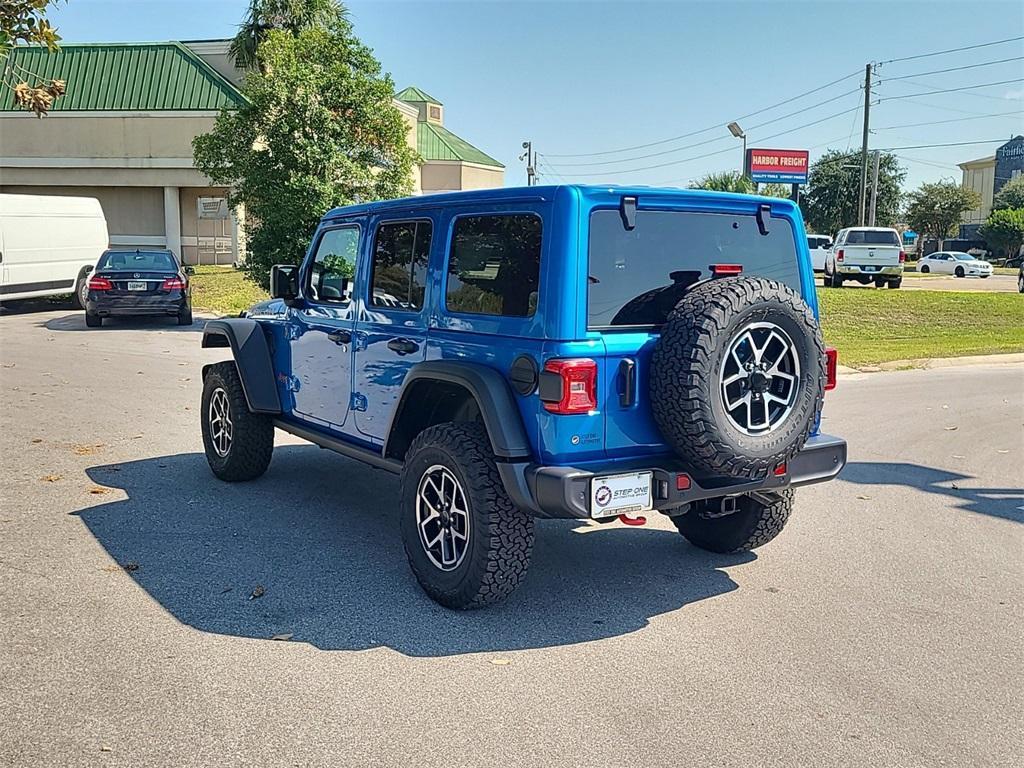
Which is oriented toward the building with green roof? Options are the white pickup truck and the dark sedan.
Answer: the dark sedan

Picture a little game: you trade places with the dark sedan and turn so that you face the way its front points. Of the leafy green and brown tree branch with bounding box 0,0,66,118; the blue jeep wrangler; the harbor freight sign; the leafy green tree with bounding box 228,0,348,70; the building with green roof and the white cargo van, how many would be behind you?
2

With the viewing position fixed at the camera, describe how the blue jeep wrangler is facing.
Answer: facing away from the viewer and to the left of the viewer

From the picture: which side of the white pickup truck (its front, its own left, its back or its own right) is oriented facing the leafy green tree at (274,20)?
left

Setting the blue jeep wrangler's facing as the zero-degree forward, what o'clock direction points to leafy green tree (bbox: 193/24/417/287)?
The leafy green tree is roughly at 1 o'clock from the blue jeep wrangler.

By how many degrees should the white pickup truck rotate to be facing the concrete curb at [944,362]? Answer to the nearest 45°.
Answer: approximately 180°

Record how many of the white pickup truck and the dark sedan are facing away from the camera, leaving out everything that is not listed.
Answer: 2

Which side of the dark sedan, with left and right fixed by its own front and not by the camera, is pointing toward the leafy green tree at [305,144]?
right

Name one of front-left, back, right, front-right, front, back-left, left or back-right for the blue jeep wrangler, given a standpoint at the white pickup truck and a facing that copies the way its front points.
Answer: back

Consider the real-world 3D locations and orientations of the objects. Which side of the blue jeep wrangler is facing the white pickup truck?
right

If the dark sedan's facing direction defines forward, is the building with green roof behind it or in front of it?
in front

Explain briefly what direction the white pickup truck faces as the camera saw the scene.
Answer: facing away from the viewer

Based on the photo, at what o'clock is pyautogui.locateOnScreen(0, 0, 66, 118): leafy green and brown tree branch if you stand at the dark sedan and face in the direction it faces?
The leafy green and brown tree branch is roughly at 6 o'clock from the dark sedan.

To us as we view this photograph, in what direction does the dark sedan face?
facing away from the viewer
